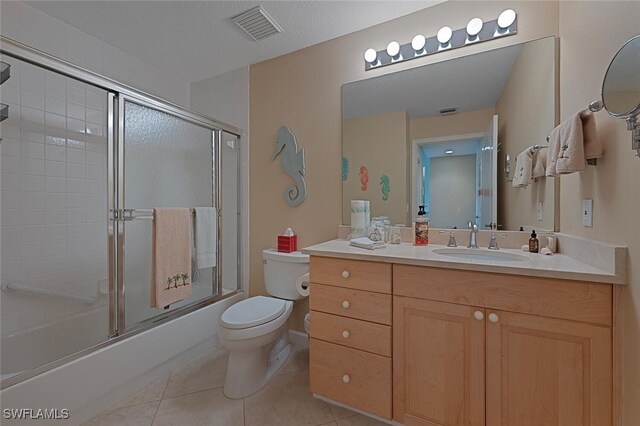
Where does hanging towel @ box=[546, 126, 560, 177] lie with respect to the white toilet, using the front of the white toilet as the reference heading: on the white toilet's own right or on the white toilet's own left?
on the white toilet's own left

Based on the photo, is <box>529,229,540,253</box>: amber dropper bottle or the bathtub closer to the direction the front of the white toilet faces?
the bathtub

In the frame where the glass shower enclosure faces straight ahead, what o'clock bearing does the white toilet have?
The white toilet is roughly at 12 o'clock from the glass shower enclosure.

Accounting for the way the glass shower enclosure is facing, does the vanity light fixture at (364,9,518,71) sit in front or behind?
in front

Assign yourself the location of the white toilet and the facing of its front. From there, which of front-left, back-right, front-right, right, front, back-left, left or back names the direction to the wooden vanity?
left

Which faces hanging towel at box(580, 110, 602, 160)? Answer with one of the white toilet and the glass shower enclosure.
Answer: the glass shower enclosure

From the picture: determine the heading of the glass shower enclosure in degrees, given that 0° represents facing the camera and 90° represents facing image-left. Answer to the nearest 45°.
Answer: approximately 315°

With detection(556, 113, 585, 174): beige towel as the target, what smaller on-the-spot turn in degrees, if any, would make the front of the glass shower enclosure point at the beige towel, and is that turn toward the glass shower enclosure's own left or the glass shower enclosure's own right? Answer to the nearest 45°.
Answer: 0° — it already faces it

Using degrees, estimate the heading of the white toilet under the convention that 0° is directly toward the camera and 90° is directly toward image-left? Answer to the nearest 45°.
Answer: approximately 45°

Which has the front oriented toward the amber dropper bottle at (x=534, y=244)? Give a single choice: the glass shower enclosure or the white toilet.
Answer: the glass shower enclosure
